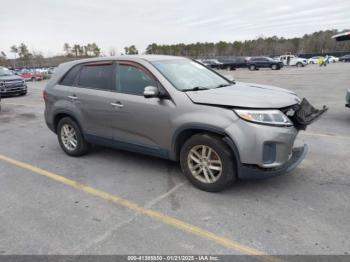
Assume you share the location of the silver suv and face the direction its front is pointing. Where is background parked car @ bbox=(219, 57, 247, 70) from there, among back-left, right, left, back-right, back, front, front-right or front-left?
back-left

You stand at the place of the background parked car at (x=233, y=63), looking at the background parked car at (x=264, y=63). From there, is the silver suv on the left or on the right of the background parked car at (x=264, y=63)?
right

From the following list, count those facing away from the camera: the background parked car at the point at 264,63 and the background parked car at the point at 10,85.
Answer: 0

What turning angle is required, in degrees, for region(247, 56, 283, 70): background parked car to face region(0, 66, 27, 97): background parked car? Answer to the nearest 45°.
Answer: approximately 135° to its right

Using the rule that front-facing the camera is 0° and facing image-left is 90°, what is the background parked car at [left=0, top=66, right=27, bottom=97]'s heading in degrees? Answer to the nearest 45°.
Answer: approximately 315°
